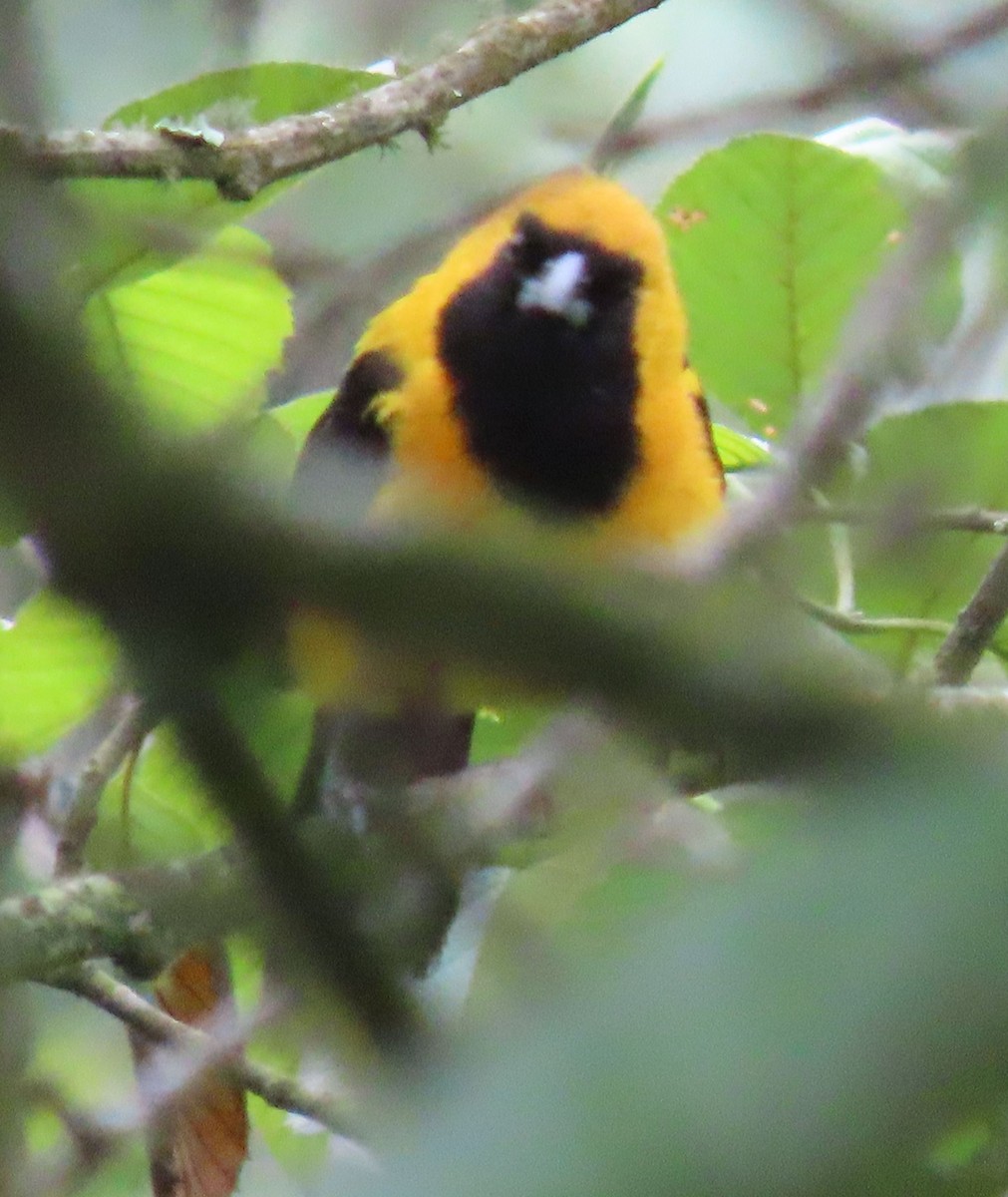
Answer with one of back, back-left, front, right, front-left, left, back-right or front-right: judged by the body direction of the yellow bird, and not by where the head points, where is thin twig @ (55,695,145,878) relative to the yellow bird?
front-right

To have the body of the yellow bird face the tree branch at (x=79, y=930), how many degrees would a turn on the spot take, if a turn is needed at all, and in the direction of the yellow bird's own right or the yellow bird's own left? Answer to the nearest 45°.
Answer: approximately 45° to the yellow bird's own right

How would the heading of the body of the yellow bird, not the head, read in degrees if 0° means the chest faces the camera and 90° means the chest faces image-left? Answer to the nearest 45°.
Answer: approximately 0°

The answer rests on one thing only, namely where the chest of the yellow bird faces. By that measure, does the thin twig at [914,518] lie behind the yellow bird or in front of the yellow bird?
in front

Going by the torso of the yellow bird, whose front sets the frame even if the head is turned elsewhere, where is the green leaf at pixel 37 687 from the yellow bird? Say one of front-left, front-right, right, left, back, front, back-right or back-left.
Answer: front-right

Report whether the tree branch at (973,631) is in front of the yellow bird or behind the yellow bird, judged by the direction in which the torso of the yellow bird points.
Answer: in front
